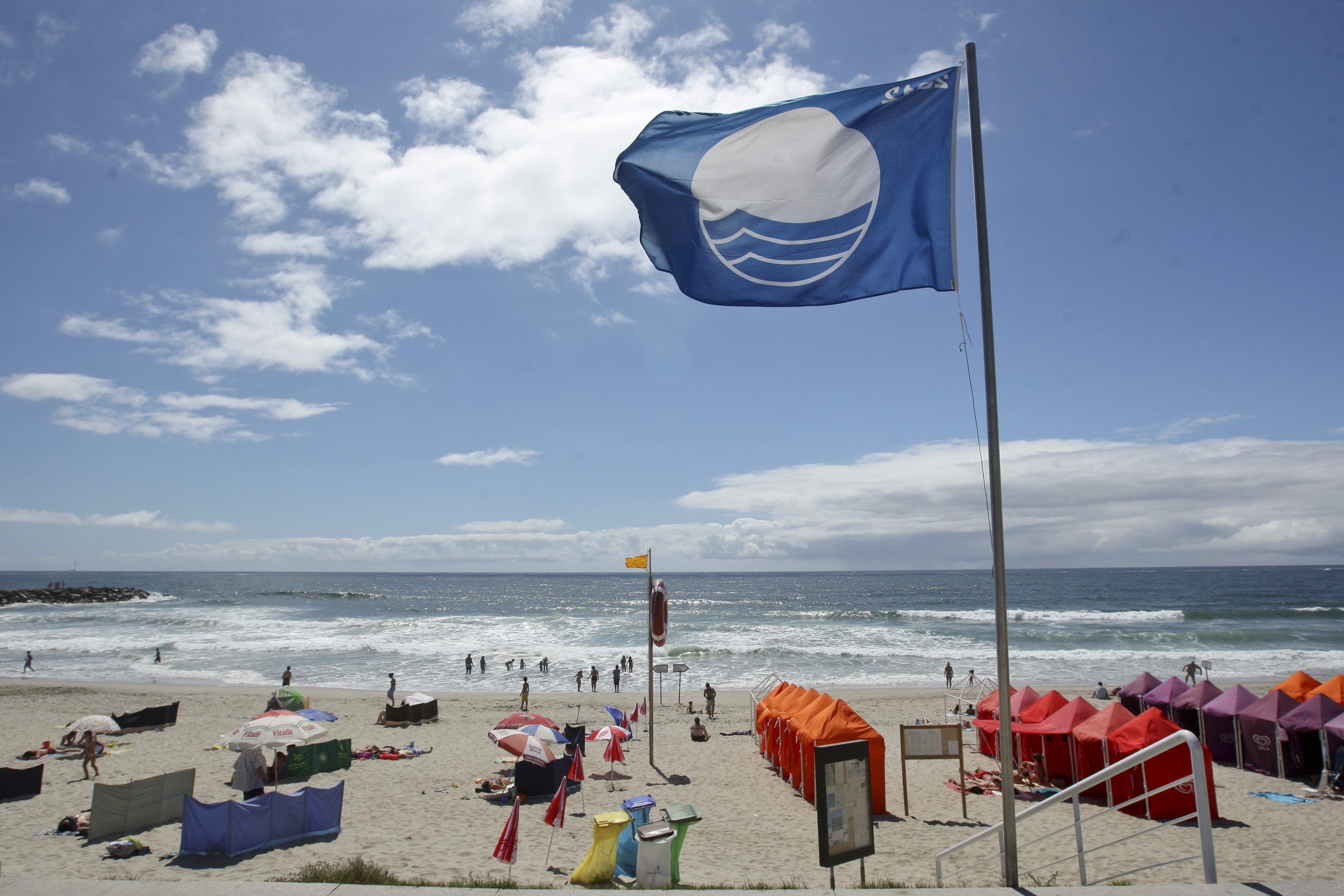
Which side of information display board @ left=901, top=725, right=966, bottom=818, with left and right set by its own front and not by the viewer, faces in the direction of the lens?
front

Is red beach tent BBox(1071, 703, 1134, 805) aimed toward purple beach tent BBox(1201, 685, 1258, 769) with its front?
no

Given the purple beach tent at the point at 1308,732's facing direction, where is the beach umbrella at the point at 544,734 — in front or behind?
in front

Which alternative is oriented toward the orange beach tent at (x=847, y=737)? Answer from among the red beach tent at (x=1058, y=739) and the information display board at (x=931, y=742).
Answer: the red beach tent

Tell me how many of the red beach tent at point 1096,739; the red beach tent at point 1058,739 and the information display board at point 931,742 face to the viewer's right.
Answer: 0

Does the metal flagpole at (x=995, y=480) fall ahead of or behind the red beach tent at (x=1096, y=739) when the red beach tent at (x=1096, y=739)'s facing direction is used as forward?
ahead

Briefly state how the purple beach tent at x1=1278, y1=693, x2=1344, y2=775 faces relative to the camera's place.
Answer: facing the viewer and to the left of the viewer

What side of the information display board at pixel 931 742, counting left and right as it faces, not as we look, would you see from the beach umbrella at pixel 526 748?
right

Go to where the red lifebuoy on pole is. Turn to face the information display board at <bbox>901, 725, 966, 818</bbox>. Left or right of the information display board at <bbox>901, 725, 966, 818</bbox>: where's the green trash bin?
right

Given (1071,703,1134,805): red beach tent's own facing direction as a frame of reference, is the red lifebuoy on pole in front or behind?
in front

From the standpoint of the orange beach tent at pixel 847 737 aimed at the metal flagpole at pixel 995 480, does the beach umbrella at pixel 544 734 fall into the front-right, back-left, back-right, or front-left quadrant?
back-right

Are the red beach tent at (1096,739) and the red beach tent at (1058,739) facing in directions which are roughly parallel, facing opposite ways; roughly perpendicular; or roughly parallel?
roughly parallel

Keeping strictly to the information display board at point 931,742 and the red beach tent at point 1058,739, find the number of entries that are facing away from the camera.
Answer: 0

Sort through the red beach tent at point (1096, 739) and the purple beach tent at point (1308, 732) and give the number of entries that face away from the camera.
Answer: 0

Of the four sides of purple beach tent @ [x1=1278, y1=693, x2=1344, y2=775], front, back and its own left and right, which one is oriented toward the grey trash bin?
front

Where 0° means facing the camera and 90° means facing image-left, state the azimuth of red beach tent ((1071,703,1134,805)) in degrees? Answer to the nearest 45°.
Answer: approximately 45°

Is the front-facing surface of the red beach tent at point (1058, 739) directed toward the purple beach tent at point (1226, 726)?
no

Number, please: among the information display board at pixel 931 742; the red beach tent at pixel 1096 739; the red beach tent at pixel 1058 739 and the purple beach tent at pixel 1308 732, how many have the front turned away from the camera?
0

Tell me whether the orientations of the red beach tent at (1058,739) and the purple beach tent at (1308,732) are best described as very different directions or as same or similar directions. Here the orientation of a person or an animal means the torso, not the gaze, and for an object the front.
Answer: same or similar directions
